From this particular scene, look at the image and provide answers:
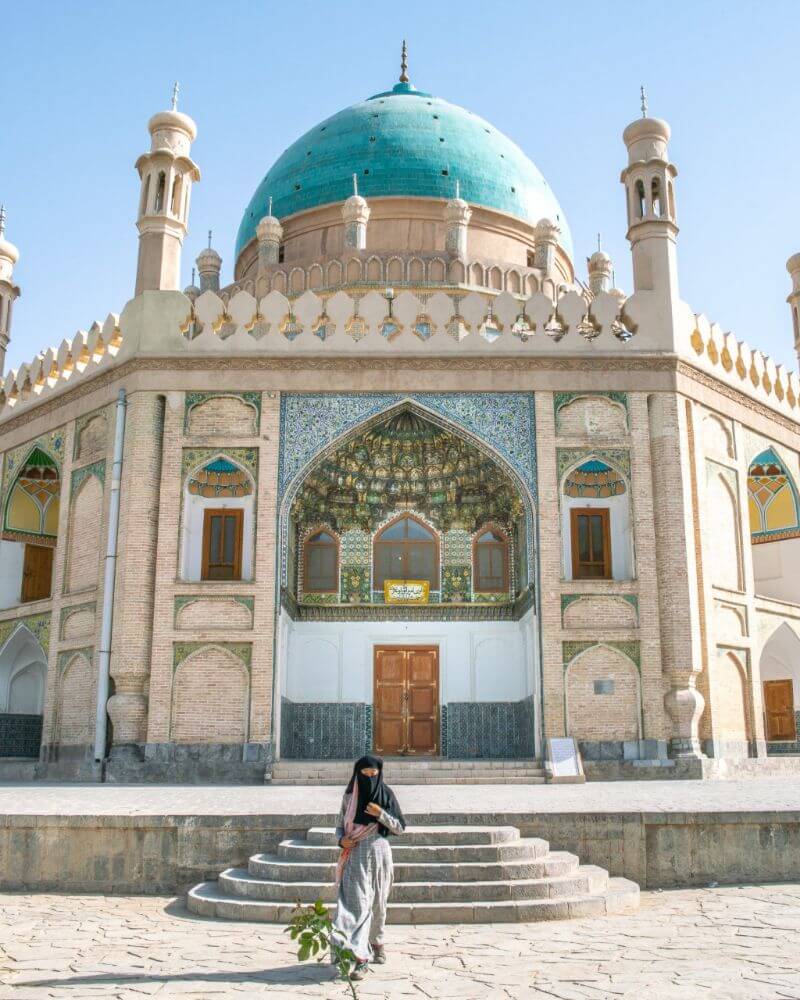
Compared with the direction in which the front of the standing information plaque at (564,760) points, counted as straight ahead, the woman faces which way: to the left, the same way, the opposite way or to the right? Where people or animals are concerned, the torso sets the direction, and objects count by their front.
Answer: the same way

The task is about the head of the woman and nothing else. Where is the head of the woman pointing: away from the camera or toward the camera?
toward the camera

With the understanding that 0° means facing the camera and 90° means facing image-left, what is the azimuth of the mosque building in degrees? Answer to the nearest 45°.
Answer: approximately 0°

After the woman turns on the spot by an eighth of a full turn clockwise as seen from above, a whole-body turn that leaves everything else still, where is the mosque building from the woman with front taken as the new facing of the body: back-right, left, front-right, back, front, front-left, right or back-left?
back-right

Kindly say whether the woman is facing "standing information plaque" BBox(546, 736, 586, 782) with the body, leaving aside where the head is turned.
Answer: no

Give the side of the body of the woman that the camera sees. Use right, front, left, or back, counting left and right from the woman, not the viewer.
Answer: front

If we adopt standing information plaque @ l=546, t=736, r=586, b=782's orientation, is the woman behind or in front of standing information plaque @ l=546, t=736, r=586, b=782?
in front

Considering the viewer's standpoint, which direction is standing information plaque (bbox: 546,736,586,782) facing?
facing the viewer
